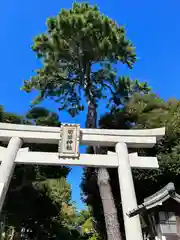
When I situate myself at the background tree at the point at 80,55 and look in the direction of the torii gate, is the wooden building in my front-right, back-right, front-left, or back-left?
front-left

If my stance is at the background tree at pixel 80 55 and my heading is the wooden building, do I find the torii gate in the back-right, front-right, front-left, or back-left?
front-right

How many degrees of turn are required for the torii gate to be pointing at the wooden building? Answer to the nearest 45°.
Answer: approximately 45° to its left

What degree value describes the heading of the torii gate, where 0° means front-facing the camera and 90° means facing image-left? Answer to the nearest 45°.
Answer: approximately 0°
